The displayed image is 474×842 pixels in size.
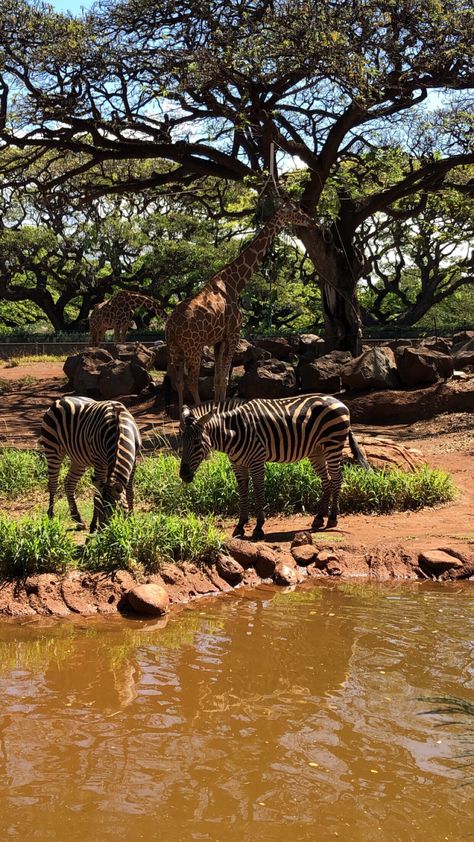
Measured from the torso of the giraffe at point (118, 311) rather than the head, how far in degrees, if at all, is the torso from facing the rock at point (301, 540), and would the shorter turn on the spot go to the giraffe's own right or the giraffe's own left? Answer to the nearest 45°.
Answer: approximately 90° to the giraffe's own right

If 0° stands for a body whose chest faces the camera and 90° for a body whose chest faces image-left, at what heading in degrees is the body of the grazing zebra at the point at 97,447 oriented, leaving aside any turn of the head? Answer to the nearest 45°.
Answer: approximately 315°

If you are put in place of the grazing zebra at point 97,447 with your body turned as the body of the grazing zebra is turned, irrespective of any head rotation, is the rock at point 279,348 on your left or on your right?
on your left

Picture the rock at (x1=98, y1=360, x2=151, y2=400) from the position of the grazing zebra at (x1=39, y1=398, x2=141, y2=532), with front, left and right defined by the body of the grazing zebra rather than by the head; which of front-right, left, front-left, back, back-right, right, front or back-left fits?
back-left

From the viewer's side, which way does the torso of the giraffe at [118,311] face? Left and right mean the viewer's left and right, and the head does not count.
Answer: facing to the right of the viewer

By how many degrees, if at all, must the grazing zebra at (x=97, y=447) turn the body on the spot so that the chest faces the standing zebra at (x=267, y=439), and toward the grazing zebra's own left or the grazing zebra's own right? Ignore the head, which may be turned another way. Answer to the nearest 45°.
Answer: approximately 45° to the grazing zebra's own left
